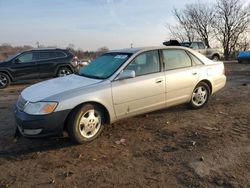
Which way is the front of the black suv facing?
to the viewer's left

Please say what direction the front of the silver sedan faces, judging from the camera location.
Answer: facing the viewer and to the left of the viewer

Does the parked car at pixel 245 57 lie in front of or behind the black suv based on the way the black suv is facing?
behind

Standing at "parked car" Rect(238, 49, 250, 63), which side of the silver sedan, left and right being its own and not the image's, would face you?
back
